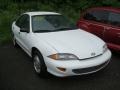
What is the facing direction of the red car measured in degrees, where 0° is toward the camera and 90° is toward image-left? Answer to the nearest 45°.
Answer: approximately 315°

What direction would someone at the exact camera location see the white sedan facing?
facing the viewer and to the right of the viewer

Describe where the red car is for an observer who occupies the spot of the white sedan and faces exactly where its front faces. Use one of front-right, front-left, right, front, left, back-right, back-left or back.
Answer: left

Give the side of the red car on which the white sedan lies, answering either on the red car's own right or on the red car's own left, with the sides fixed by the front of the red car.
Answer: on the red car's own right
